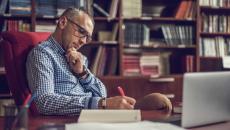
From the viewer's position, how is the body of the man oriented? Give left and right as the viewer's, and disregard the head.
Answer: facing the viewer and to the right of the viewer

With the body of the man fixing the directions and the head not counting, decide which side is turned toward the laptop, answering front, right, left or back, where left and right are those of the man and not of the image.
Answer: front

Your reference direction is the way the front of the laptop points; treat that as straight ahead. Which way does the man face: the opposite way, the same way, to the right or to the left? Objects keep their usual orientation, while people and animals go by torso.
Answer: the opposite way

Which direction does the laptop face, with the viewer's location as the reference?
facing away from the viewer and to the left of the viewer

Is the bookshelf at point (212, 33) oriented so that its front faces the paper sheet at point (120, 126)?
yes

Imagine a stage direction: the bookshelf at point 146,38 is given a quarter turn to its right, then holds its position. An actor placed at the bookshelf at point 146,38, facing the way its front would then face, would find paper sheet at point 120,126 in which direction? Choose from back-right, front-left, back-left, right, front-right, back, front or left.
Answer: left

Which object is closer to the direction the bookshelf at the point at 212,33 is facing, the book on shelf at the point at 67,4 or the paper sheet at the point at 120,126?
the paper sheet

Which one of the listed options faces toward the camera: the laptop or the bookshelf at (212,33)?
the bookshelf

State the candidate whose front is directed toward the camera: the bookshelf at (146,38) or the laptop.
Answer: the bookshelf

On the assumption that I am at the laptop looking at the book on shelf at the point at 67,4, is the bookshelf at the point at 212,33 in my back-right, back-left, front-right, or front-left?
front-right

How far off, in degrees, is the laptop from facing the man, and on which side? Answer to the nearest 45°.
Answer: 0° — it already faces them

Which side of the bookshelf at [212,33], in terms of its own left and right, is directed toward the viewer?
front

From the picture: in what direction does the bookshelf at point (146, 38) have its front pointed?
toward the camera

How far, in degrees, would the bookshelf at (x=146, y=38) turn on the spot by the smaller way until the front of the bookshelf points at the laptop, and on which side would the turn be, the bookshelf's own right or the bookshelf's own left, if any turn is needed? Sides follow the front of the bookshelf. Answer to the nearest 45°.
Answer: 0° — it already faces it
